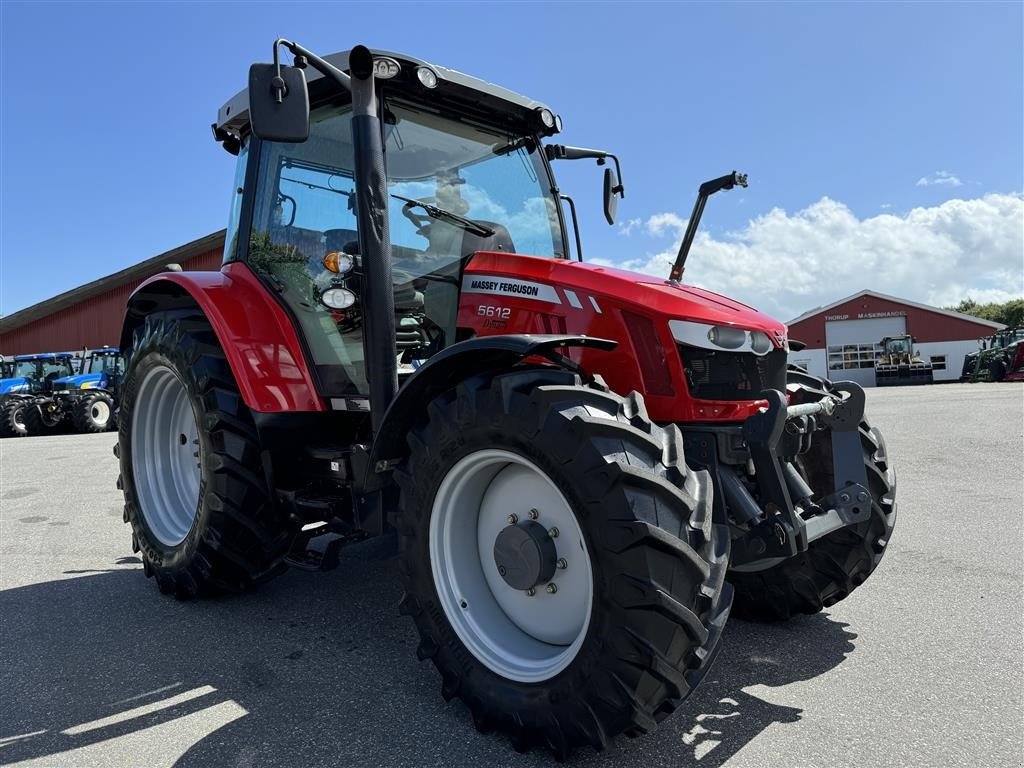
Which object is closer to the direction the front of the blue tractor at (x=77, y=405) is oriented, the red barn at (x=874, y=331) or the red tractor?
the red tractor

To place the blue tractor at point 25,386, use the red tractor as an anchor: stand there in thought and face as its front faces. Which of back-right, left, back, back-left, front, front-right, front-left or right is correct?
back

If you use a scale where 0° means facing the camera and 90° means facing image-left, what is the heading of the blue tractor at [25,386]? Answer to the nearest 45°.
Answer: approximately 45°

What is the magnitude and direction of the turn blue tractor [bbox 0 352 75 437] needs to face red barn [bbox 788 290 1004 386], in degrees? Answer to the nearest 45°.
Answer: approximately 135° to its left

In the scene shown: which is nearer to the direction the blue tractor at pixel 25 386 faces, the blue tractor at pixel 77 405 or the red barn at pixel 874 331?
the blue tractor

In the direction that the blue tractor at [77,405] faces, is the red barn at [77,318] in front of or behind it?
behind

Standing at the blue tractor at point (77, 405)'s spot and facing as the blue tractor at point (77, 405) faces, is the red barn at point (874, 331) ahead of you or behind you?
behind

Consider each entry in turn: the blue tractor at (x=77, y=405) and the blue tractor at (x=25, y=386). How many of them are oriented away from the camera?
0

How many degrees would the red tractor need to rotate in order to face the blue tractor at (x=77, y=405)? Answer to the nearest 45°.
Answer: approximately 180°

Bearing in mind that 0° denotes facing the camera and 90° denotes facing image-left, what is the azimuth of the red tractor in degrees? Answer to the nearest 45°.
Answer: approximately 315°

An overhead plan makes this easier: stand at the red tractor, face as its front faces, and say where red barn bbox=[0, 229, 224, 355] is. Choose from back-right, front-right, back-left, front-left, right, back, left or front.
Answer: back

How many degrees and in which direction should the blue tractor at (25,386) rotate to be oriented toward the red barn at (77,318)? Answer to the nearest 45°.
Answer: approximately 135° to its right
